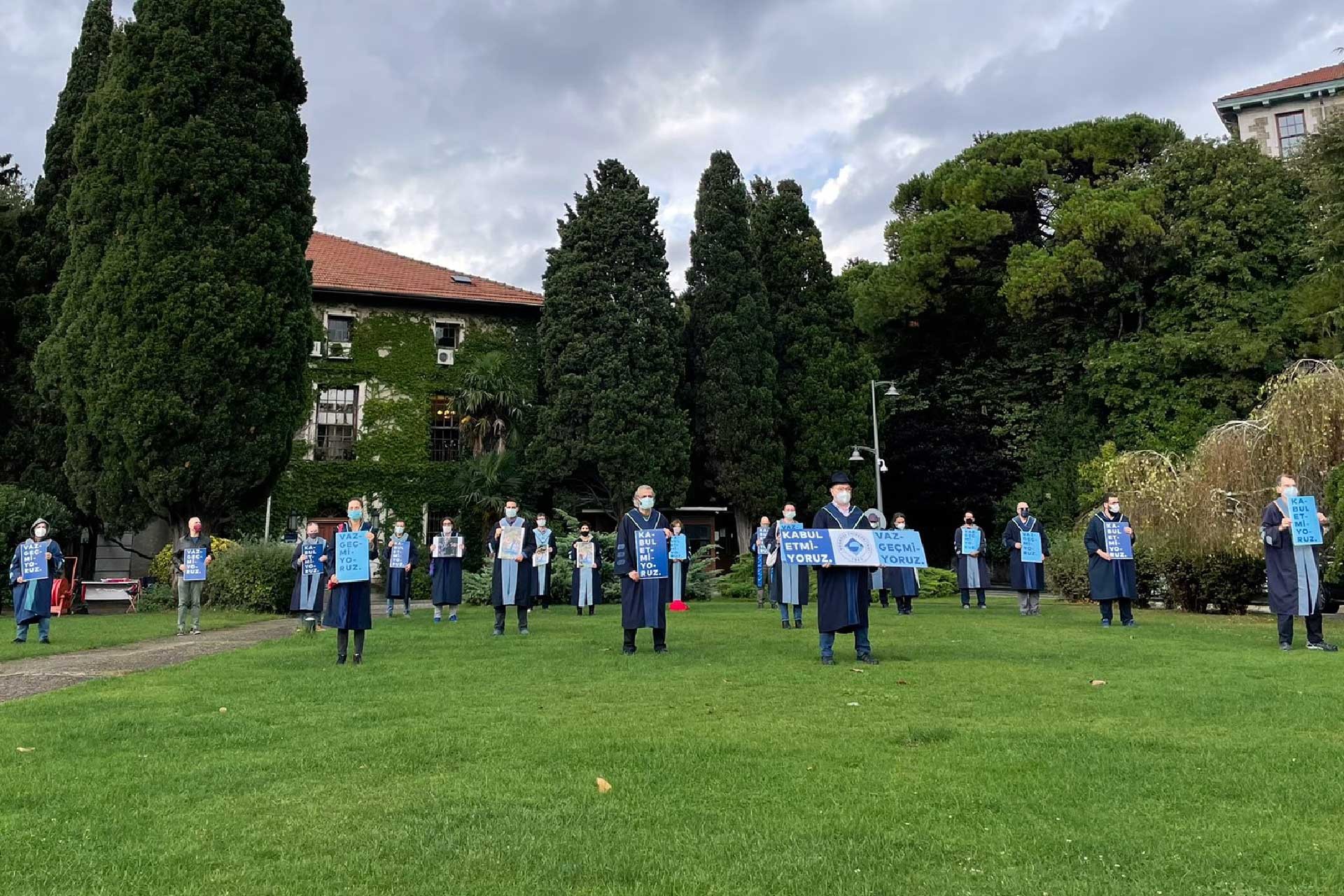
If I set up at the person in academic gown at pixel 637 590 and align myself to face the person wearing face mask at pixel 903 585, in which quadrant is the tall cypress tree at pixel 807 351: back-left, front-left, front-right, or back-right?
front-left

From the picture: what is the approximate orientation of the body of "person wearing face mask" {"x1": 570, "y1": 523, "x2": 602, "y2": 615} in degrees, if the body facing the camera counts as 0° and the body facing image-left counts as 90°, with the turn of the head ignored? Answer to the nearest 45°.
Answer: approximately 0°

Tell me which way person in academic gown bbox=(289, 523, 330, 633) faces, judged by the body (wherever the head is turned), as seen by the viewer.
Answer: toward the camera

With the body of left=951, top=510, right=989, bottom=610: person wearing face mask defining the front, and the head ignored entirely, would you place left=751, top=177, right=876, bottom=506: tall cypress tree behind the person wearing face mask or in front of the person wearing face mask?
behind

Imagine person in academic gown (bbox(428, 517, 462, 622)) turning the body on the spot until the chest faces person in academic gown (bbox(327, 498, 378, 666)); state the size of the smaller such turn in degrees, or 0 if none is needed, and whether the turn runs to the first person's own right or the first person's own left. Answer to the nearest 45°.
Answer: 0° — they already face them

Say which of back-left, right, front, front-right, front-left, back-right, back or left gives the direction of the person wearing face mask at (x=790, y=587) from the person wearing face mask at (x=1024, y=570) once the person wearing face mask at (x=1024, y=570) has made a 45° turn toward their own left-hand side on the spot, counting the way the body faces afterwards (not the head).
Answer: right

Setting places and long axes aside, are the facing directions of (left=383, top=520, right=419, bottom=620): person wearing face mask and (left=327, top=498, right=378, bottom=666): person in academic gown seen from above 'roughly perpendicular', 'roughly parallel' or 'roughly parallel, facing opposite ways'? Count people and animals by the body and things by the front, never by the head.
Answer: roughly parallel

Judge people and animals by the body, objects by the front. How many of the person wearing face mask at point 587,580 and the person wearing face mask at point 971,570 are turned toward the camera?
2

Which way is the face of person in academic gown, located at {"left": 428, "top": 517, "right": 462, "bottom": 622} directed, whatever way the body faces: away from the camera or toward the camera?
toward the camera

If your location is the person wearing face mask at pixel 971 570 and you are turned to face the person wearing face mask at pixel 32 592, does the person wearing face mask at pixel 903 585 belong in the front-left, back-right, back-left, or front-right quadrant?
front-left

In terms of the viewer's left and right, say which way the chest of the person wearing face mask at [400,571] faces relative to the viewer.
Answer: facing the viewer

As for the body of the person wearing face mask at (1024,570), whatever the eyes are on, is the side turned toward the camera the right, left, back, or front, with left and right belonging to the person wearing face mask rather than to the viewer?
front

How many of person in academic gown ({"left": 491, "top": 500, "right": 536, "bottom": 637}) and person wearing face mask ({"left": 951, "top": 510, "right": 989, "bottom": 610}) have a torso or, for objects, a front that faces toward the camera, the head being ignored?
2

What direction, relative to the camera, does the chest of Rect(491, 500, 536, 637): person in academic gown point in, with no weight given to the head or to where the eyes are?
toward the camera

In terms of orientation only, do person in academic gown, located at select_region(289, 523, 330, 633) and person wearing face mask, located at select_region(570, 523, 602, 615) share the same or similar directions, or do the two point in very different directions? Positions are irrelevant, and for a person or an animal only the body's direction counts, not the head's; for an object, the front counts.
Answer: same or similar directions

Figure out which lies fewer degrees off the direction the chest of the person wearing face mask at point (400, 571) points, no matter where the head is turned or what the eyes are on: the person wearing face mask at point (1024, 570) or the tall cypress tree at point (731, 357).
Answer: the person wearing face mask
